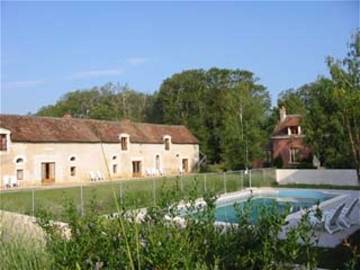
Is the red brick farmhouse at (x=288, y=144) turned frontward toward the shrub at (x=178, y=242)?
yes

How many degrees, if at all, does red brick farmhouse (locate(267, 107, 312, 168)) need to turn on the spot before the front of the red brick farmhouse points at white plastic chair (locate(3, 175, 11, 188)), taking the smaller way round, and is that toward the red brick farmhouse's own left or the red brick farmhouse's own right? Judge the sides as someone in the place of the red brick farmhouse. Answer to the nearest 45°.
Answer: approximately 45° to the red brick farmhouse's own right

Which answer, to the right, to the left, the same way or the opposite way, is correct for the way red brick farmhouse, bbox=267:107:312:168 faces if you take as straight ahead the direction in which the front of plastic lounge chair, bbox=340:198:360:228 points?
to the left

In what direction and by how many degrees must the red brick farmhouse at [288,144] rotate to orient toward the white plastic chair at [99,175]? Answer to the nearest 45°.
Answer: approximately 45° to its right

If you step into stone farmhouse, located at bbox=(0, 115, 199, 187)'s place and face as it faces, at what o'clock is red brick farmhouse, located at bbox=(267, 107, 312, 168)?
red brick farmhouse, located at bbox=(267, 107, 312, 168) is roughly at 10 o'clock from stone farmhouse, located at bbox=(0, 115, 199, 187).

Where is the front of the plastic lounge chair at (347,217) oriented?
to the viewer's left

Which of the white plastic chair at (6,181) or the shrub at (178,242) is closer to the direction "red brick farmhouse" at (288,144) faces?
the shrub

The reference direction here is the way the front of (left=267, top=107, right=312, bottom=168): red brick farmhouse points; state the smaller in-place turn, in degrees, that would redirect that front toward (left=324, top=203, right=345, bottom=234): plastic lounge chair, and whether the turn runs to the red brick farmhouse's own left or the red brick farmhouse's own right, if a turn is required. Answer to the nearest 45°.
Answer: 0° — it already faces it

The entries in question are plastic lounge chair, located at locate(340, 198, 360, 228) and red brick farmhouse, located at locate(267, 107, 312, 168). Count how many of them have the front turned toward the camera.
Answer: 1

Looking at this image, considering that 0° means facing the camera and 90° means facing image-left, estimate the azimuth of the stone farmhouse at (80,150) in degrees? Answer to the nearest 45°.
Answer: approximately 315°

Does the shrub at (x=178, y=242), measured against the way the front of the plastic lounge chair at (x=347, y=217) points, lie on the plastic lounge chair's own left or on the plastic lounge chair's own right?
on the plastic lounge chair's own left

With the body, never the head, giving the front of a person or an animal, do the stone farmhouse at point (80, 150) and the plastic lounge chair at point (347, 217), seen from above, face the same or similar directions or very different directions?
very different directions

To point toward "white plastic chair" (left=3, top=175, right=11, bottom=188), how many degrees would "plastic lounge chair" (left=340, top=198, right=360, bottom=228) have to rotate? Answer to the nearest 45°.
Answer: approximately 45° to its right
